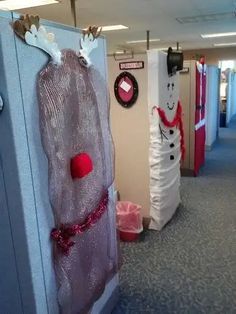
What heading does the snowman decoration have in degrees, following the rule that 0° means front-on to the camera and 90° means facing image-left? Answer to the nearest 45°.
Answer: approximately 315°

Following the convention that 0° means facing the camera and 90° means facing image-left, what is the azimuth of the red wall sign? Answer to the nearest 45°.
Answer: approximately 0°

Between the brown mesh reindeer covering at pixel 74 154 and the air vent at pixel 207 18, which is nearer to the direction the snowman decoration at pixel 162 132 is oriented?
the brown mesh reindeer covering

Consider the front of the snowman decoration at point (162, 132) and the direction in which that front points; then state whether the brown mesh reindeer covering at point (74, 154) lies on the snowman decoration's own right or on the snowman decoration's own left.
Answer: on the snowman decoration's own right

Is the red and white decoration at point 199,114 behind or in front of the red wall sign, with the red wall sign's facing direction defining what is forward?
behind

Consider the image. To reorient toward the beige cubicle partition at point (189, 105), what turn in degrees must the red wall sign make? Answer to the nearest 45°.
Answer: approximately 135° to its left
